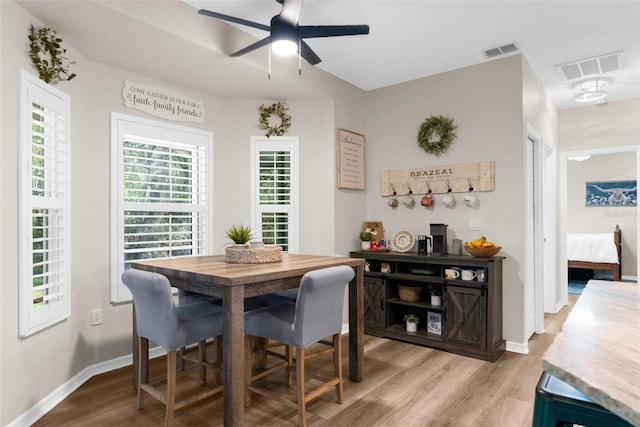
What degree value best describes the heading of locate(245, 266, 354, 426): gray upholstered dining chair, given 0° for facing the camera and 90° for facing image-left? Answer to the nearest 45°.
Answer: approximately 135°

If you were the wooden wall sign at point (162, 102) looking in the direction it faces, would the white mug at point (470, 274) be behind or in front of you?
in front

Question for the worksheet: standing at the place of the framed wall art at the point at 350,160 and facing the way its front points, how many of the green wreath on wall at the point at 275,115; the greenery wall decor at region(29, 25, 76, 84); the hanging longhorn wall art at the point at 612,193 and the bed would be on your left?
2

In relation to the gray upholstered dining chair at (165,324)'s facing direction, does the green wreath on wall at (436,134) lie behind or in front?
in front

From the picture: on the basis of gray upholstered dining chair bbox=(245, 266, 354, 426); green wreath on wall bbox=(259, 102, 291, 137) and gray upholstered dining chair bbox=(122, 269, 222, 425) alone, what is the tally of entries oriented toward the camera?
1

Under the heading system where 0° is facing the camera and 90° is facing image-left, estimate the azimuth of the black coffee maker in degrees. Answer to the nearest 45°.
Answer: approximately 45°

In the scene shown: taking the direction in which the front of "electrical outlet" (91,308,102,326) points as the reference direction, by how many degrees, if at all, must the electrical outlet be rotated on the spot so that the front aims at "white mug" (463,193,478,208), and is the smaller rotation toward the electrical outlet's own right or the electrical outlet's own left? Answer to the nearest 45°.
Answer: approximately 45° to the electrical outlet's own left

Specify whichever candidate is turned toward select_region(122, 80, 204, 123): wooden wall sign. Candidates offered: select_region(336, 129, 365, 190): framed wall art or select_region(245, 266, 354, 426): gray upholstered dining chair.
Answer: the gray upholstered dining chair

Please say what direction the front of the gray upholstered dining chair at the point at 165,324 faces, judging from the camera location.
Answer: facing away from the viewer and to the right of the viewer

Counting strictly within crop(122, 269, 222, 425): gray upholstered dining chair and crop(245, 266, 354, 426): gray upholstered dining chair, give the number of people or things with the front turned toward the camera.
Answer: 0

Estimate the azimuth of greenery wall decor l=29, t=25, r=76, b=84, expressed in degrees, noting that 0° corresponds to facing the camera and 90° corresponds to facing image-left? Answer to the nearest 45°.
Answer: approximately 315°

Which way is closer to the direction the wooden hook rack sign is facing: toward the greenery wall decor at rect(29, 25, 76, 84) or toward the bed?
the greenery wall decor

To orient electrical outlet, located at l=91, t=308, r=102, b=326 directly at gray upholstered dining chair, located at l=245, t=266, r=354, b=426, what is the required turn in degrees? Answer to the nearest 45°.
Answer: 0° — it already faces it

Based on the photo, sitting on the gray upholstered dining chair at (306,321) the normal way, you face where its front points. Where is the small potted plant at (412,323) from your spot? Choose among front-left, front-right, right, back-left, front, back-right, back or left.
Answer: right

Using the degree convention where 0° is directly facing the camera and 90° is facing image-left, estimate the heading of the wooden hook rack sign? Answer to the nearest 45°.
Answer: approximately 45°
